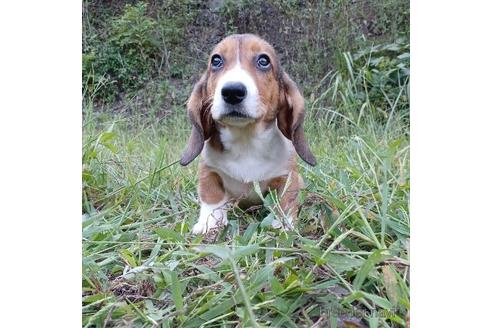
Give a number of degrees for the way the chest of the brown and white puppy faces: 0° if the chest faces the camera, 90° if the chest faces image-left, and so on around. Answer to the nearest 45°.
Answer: approximately 0°
